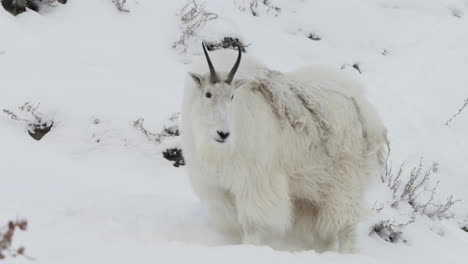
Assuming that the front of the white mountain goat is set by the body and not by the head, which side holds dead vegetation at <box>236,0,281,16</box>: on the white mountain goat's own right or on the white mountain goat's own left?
on the white mountain goat's own right

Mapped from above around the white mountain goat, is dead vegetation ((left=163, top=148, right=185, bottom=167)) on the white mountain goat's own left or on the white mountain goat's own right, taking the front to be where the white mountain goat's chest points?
on the white mountain goat's own right

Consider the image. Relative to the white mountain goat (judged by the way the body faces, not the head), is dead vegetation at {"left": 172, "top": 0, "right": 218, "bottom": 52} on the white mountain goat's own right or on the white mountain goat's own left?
on the white mountain goat's own right

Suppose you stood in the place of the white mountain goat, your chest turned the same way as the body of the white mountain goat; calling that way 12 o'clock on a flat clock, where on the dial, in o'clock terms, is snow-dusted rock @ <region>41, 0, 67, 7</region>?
The snow-dusted rock is roughly at 3 o'clock from the white mountain goat.

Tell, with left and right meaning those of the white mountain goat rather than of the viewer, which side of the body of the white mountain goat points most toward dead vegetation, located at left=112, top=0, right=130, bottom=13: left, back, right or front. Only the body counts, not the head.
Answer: right

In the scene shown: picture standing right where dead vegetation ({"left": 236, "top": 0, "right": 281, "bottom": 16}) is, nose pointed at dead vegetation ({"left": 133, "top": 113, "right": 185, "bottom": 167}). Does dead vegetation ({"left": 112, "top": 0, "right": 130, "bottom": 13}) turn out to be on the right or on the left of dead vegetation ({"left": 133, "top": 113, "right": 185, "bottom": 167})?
right

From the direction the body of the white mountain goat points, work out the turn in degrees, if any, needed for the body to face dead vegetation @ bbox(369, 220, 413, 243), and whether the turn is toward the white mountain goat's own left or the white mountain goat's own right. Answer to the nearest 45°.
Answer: approximately 135° to the white mountain goat's own left

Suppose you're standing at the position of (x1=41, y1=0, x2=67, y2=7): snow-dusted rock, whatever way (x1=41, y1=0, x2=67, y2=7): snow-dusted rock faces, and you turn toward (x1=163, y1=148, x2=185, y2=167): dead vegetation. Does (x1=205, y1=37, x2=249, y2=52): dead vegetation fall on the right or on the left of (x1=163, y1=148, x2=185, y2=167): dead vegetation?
left

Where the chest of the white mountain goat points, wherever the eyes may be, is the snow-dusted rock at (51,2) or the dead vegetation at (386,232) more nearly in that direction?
the snow-dusted rock

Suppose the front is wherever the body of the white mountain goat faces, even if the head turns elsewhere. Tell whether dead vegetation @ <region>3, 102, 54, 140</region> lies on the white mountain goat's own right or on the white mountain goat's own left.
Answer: on the white mountain goat's own right

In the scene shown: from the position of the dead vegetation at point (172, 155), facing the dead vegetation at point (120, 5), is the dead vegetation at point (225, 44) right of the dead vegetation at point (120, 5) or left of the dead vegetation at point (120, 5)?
right

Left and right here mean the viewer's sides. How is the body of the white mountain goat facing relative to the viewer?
facing the viewer and to the left of the viewer

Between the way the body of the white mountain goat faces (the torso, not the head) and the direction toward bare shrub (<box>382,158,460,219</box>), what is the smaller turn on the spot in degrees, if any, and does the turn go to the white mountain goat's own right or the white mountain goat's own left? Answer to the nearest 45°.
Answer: approximately 180°

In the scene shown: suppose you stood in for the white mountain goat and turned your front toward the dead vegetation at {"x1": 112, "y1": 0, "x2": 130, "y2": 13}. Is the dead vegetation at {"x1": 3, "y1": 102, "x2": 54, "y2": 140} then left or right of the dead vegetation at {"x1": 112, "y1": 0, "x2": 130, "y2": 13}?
left

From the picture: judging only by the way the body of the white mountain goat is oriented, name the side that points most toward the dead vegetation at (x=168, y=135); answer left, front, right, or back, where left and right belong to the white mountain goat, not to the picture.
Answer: right
